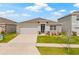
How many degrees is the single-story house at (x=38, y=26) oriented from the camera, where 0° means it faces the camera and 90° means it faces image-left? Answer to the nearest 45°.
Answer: approximately 0°

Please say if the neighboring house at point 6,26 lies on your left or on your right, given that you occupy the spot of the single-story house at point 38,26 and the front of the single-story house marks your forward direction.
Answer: on your right
